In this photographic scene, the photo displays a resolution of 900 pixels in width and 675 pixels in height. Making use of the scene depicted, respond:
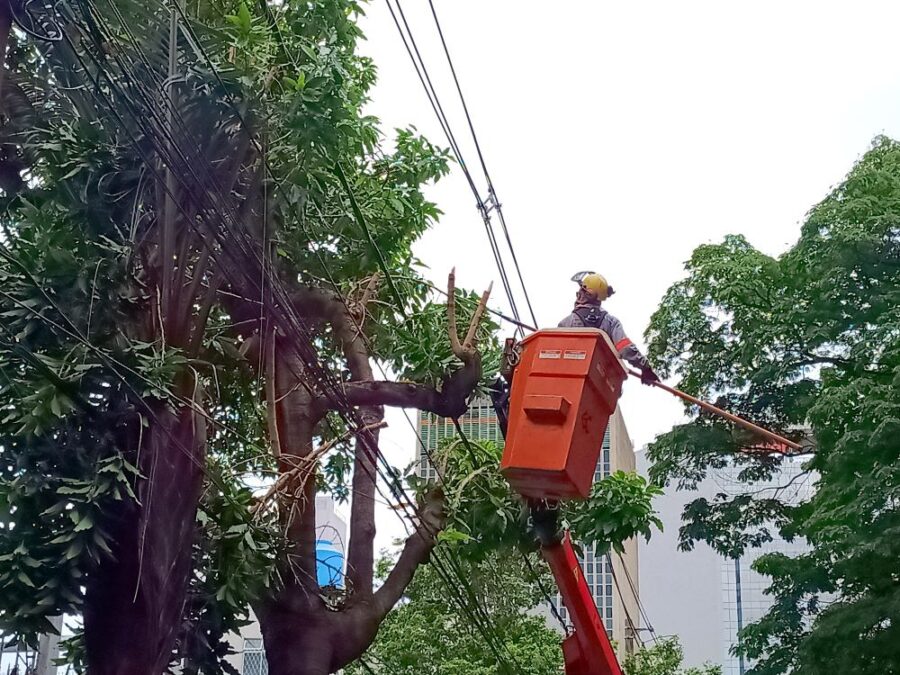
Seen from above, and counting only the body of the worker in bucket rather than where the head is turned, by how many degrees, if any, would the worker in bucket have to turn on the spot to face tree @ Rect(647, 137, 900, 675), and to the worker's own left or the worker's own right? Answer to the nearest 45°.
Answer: approximately 90° to the worker's own right

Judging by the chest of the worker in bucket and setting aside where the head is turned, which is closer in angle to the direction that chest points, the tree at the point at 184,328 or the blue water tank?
the blue water tank
